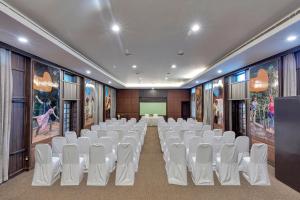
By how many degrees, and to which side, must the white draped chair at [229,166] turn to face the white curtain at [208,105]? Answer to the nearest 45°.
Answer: approximately 45° to its right

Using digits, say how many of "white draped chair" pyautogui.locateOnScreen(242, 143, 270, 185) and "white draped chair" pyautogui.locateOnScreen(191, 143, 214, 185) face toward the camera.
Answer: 0

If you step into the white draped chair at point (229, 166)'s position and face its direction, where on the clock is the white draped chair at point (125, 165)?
the white draped chair at point (125, 165) is roughly at 10 o'clock from the white draped chair at point (229, 166).

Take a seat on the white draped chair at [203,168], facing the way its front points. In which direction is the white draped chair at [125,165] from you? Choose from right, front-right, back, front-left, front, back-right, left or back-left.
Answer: front-left

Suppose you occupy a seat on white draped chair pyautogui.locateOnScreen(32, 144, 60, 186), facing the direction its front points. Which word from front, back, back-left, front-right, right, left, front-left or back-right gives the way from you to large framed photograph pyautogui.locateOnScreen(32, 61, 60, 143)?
front-left

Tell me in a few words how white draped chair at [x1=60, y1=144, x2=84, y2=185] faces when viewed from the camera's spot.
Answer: facing away from the viewer and to the right of the viewer

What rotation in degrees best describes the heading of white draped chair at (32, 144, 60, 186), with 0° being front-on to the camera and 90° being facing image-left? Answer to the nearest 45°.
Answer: approximately 225°

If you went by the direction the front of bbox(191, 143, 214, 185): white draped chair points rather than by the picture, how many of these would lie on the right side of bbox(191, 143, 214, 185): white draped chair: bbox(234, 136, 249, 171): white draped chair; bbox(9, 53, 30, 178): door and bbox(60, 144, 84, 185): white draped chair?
1

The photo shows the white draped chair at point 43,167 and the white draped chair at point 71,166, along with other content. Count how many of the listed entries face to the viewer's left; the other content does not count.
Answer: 0

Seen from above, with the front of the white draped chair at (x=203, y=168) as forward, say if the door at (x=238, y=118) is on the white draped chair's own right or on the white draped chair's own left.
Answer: on the white draped chair's own right

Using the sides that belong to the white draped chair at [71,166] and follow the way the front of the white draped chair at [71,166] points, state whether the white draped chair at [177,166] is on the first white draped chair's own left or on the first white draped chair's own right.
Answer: on the first white draped chair's own right

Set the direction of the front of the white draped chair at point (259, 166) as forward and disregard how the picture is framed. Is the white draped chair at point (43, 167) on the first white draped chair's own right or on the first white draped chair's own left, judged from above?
on the first white draped chair's own left
